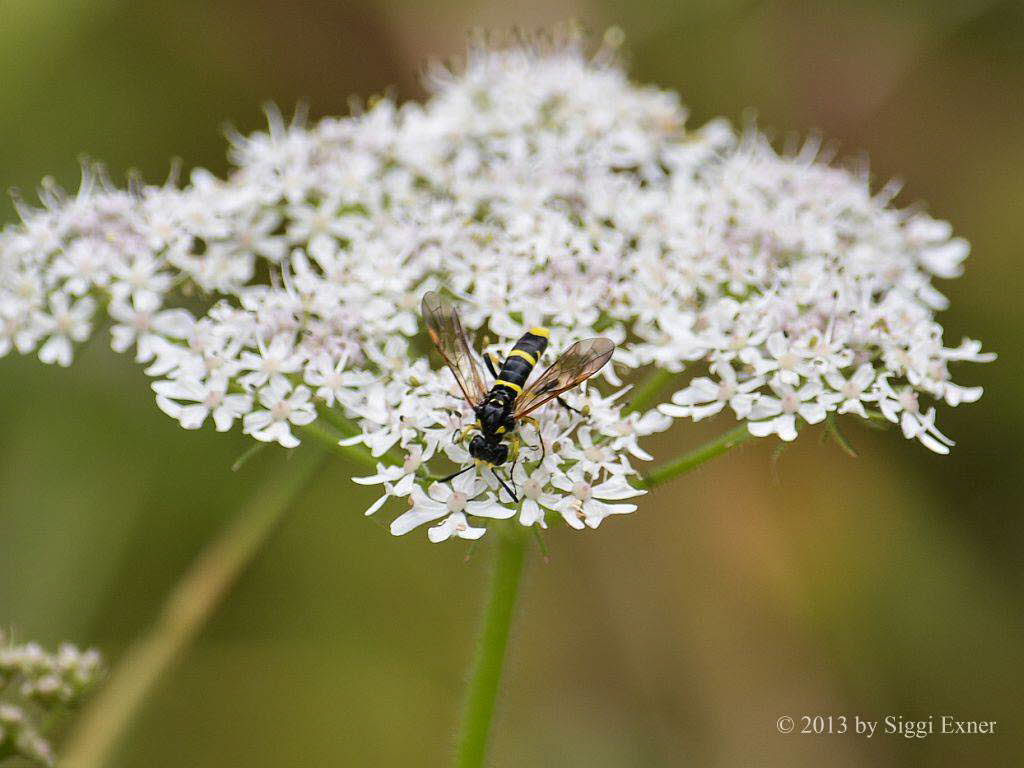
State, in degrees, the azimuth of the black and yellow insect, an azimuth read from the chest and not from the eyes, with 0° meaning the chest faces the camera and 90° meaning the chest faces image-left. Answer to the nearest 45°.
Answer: approximately 0°

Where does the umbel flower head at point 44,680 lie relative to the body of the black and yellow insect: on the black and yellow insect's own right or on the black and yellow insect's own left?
on the black and yellow insect's own right
